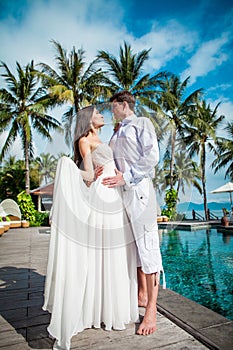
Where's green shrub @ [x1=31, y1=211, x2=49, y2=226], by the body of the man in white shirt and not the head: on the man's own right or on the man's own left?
on the man's own right

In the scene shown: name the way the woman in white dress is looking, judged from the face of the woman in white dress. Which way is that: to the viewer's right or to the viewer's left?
to the viewer's right

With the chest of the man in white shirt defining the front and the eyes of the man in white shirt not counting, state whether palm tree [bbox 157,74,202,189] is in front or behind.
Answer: behind

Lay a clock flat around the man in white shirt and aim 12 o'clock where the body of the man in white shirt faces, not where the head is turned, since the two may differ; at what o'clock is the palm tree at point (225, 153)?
The palm tree is roughly at 5 o'clock from the man in white shirt.

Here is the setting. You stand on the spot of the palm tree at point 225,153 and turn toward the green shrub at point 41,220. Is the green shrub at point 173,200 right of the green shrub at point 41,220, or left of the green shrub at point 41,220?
left

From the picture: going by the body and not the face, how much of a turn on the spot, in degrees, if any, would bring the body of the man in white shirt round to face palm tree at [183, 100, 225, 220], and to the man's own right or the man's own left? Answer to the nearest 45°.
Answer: approximately 135° to the man's own right

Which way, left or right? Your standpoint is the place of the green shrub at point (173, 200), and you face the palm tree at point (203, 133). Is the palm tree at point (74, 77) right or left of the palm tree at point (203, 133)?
left

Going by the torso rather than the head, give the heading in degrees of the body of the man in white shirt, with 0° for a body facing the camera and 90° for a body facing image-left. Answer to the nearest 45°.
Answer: approximately 45°

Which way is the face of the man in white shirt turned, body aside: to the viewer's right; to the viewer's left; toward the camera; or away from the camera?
to the viewer's left
